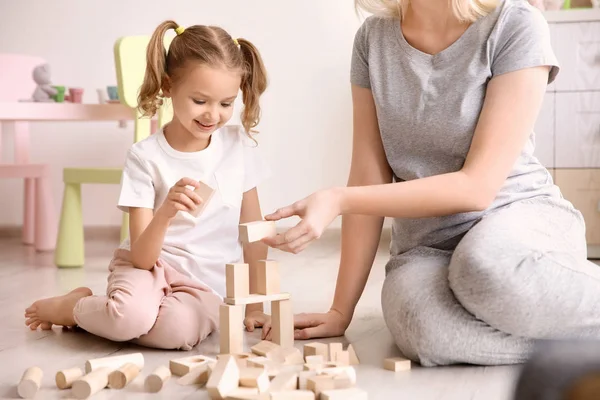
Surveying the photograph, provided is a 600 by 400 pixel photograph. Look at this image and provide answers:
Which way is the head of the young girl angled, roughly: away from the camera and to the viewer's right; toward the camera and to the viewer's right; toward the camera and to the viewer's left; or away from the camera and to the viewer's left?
toward the camera and to the viewer's right

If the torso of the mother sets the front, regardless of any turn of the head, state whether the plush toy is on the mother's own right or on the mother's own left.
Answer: on the mother's own right

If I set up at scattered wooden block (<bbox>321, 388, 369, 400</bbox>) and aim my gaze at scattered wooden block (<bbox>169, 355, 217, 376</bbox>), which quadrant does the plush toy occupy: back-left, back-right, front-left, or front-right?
front-right

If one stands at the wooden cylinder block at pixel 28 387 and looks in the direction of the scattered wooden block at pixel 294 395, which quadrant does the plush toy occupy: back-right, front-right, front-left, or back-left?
back-left

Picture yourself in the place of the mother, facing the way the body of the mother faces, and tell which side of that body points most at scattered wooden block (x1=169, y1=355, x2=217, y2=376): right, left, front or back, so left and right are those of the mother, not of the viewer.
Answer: front

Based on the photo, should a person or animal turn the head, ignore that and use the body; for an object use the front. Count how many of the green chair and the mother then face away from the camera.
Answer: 0

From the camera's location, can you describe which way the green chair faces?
facing the viewer and to the left of the viewer

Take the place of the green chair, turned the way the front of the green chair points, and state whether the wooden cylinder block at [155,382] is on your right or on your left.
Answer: on your left

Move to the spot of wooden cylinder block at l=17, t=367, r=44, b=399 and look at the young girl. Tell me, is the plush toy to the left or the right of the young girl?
left

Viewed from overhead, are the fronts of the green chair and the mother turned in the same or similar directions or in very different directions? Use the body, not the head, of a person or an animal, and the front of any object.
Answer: same or similar directions

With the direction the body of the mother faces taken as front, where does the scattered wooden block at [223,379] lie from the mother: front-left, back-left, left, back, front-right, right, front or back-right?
front
